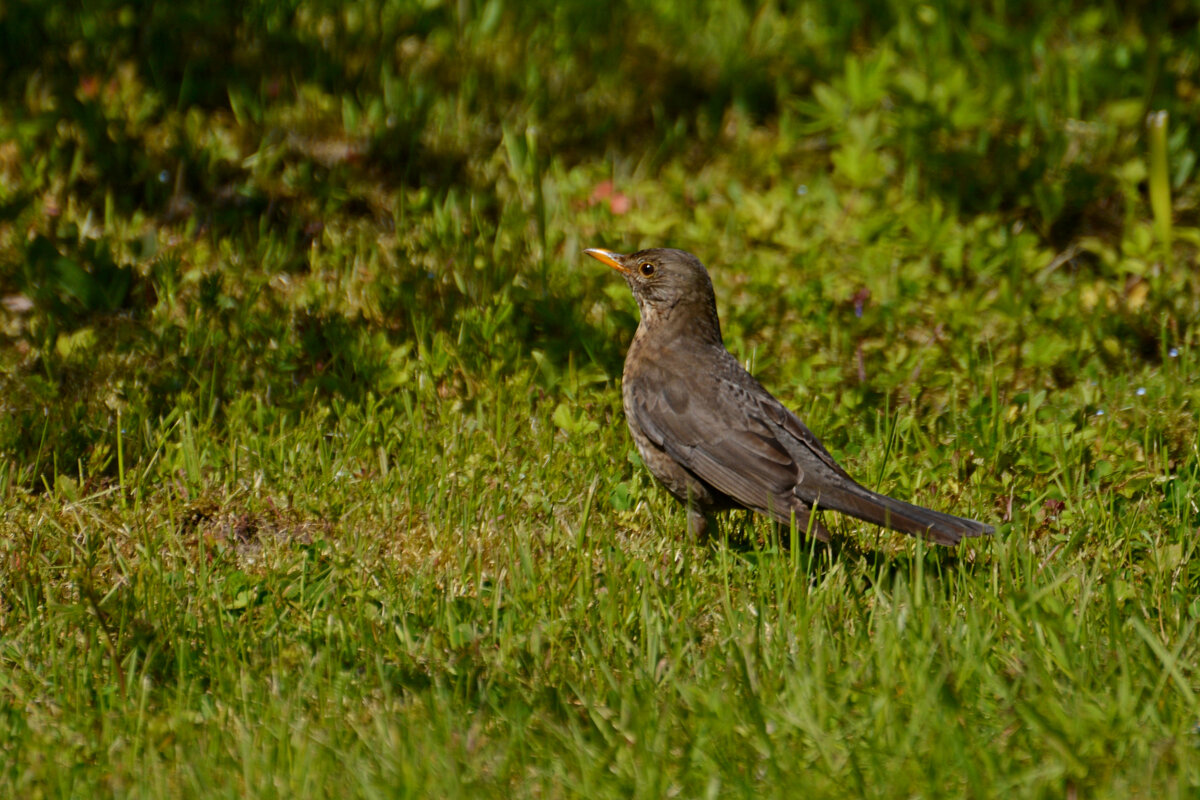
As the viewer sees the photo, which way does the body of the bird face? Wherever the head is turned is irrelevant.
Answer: to the viewer's left
